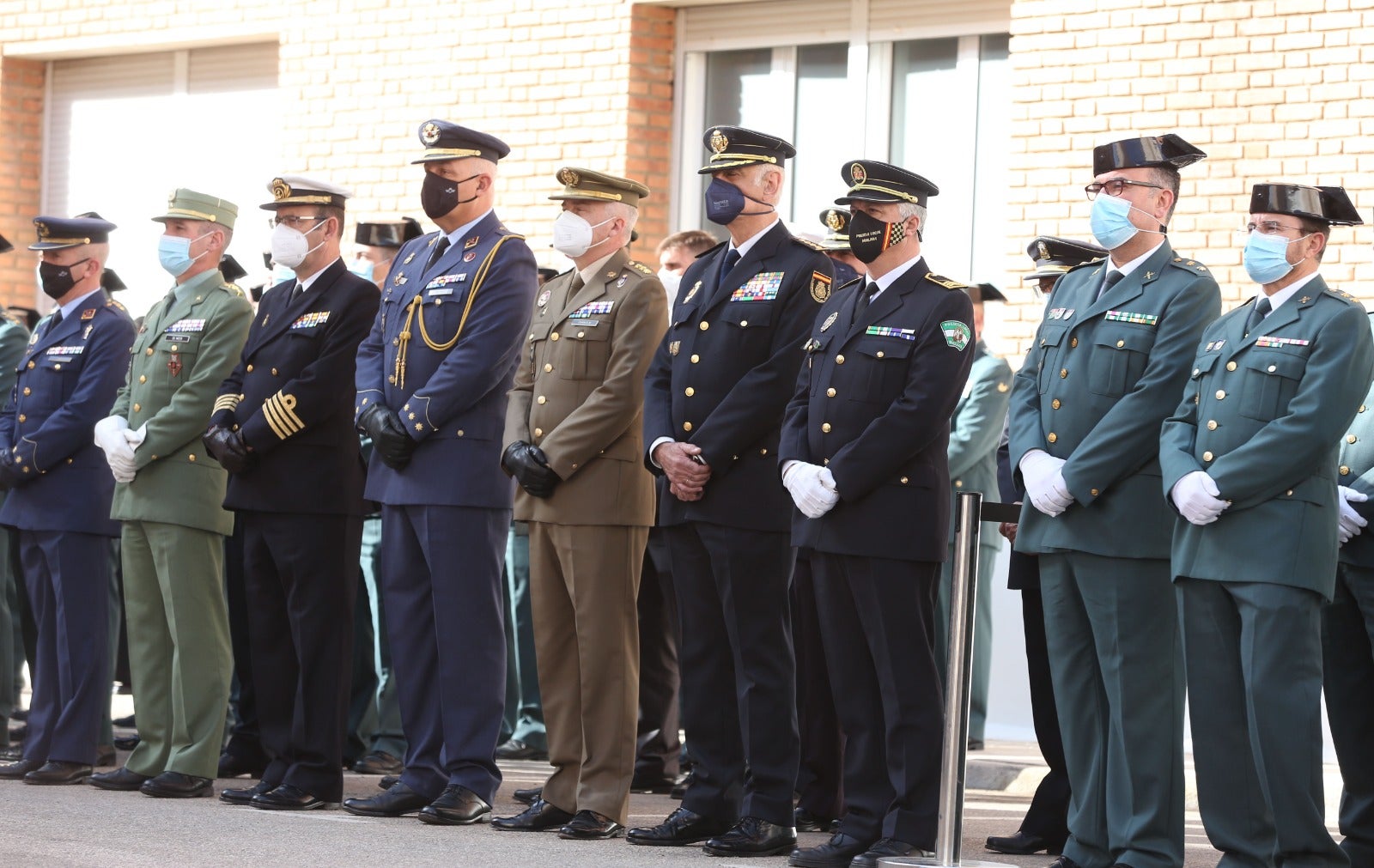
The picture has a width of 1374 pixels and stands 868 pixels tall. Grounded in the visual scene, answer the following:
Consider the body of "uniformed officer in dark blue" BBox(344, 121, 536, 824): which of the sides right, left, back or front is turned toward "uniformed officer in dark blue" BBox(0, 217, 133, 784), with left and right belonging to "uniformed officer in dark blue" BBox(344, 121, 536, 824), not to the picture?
right

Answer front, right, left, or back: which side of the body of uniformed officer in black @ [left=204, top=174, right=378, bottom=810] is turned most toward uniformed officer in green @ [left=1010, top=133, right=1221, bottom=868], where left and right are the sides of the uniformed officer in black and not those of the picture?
left

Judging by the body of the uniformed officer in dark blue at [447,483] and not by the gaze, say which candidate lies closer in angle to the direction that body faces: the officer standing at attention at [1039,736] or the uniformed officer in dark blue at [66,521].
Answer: the uniformed officer in dark blue

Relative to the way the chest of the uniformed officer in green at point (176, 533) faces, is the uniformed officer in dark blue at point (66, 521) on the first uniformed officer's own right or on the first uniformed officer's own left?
on the first uniformed officer's own right

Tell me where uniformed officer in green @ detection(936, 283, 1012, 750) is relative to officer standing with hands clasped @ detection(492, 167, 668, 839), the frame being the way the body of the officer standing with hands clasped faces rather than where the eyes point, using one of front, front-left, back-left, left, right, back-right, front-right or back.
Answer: back

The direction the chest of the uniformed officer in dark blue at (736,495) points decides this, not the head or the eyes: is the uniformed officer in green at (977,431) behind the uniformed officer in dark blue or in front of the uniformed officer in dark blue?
behind

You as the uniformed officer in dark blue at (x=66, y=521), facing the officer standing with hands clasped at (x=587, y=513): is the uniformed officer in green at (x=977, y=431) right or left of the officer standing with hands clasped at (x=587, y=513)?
left
